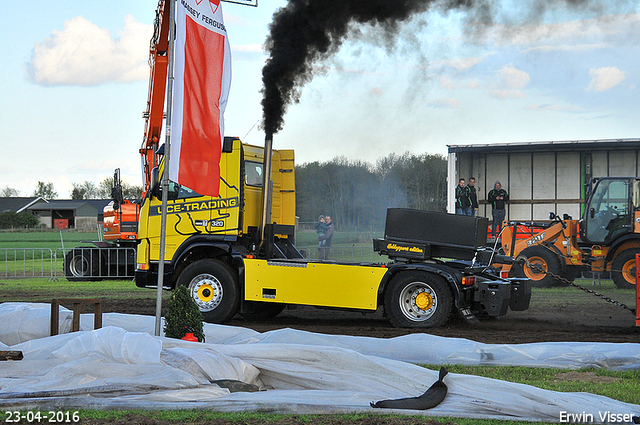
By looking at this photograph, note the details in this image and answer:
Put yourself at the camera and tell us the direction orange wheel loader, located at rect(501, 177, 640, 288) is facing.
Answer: facing to the left of the viewer

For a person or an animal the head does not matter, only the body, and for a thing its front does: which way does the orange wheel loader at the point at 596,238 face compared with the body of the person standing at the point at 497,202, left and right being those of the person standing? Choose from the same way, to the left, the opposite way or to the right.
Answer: to the right

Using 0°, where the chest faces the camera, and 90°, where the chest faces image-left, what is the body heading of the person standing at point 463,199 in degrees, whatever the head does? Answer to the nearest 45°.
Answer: approximately 0°

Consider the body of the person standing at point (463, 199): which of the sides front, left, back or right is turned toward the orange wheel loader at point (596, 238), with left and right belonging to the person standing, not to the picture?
left

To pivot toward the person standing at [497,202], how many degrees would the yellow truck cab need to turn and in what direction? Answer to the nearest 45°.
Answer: approximately 135° to its right

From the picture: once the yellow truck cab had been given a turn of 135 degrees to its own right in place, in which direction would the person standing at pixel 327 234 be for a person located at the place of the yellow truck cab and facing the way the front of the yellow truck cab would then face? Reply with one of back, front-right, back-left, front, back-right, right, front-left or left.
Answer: front-left

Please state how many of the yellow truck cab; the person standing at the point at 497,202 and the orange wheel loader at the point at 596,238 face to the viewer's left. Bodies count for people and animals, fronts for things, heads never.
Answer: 2

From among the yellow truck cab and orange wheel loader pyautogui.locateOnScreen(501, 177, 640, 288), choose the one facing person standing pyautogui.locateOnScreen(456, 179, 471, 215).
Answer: the orange wheel loader

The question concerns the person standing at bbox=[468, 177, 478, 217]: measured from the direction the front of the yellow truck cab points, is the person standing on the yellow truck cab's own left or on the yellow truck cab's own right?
on the yellow truck cab's own right

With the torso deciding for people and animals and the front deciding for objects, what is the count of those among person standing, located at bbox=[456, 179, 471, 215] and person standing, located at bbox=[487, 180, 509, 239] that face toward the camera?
2

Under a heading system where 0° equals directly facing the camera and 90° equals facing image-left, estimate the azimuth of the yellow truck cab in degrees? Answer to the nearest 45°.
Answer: approximately 90°

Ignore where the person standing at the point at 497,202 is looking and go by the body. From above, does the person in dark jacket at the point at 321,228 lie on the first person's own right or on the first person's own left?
on the first person's own right

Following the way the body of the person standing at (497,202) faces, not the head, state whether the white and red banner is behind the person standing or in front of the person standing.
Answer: in front

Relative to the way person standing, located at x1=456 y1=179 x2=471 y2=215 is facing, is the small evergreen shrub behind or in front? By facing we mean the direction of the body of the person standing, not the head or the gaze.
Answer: in front

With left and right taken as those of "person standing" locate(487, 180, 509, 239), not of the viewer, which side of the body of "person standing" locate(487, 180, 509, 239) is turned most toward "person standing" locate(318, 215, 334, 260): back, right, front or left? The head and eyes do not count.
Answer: right
